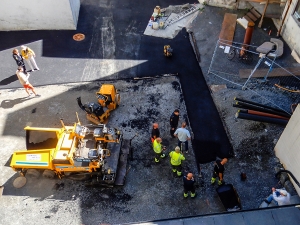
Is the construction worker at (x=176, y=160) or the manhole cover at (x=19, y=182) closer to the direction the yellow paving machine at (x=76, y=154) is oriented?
the manhole cover

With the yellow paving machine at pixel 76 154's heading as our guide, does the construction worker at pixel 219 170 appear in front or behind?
behind

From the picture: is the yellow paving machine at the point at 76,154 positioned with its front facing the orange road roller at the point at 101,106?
no

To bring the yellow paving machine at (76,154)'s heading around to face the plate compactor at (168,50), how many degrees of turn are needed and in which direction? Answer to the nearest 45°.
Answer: approximately 135° to its right

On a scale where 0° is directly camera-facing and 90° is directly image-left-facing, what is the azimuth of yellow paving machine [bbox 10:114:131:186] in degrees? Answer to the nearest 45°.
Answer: approximately 90°

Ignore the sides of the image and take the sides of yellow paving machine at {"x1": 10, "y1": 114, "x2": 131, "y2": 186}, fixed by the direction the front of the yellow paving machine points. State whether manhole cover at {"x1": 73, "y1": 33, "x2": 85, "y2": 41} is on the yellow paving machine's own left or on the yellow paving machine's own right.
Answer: on the yellow paving machine's own right

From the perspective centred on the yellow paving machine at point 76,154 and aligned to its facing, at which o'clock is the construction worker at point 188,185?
The construction worker is roughly at 7 o'clock from the yellow paving machine.

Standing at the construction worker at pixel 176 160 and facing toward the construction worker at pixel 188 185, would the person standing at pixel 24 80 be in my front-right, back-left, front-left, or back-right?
back-right

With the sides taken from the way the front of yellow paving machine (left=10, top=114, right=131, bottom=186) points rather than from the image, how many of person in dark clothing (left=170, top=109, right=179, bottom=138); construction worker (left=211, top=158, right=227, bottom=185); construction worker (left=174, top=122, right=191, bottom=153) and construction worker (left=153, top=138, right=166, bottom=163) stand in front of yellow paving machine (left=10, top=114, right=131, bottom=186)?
0

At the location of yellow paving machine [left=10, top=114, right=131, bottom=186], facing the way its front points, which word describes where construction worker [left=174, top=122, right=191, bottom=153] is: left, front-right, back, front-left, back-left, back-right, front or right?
back

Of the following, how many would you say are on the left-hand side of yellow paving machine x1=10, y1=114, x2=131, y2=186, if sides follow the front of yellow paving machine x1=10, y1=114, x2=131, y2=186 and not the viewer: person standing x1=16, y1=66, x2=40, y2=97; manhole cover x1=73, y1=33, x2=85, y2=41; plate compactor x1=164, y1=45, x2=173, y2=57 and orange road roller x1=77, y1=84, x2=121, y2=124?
0

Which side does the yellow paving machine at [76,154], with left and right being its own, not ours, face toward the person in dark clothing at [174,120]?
back

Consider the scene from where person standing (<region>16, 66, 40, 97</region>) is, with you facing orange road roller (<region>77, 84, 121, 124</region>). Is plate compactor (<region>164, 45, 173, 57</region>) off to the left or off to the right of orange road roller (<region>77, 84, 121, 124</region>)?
left

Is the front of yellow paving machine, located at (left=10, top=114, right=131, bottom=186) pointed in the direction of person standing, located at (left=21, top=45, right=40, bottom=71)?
no

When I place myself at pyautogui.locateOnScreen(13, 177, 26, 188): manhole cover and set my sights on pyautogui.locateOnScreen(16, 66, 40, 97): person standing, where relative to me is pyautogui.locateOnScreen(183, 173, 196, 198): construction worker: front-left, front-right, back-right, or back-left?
back-right
